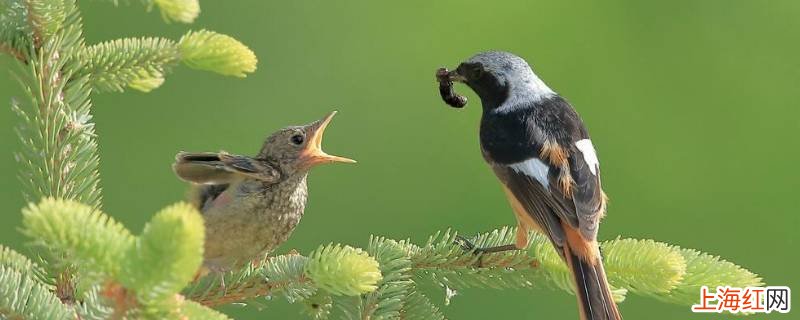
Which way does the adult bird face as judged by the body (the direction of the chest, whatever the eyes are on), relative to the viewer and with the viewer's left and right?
facing away from the viewer and to the left of the viewer

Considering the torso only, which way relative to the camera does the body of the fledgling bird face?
to the viewer's right

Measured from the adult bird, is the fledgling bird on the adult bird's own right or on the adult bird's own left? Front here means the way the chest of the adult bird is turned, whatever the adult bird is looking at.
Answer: on the adult bird's own left

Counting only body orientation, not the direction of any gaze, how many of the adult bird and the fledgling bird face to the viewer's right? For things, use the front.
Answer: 1

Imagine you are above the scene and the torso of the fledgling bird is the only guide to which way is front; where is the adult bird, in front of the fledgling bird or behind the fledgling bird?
in front
